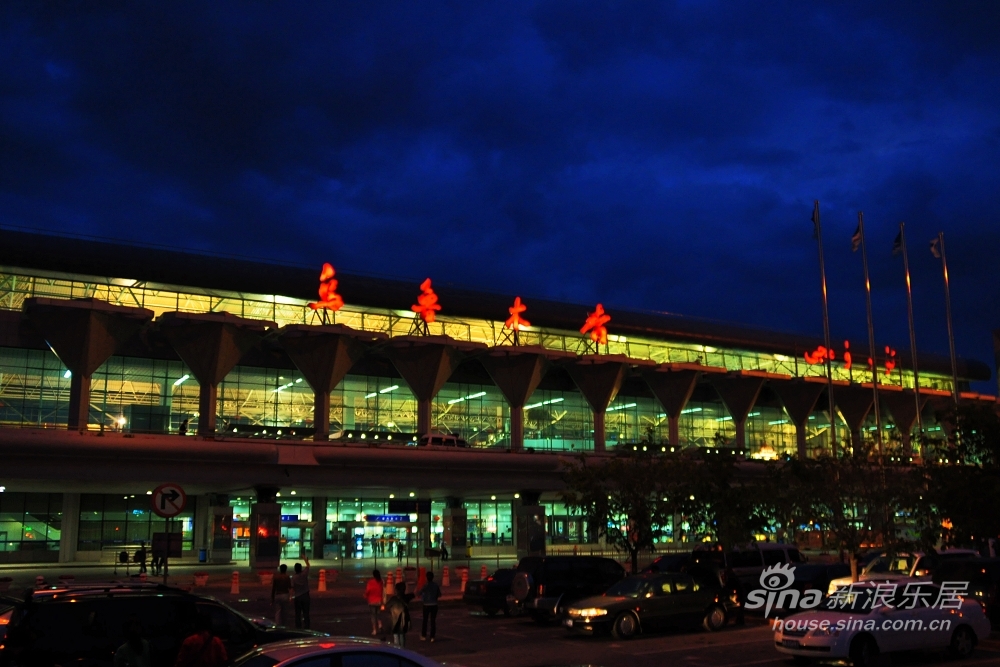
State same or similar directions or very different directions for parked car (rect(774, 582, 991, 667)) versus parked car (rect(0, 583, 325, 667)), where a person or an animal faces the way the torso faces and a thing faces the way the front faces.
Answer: very different directions

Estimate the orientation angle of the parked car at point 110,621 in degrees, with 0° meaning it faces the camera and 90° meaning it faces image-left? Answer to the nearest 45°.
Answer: approximately 270°

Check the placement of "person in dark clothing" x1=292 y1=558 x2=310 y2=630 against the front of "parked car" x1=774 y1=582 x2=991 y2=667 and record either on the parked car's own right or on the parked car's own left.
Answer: on the parked car's own right

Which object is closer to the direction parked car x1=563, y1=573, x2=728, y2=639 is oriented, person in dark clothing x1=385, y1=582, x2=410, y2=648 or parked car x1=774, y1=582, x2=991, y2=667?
the person in dark clothing

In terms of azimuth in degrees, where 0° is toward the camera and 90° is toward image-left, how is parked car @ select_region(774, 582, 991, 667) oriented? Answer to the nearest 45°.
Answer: approximately 45°

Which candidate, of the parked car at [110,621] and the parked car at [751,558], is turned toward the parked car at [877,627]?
the parked car at [110,621]

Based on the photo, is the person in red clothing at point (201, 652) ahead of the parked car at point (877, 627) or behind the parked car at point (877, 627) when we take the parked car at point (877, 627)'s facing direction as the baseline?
ahead

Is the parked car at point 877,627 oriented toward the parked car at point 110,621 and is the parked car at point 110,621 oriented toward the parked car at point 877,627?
yes

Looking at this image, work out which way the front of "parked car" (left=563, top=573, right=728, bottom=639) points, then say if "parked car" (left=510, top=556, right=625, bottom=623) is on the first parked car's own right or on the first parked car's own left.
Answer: on the first parked car's own right

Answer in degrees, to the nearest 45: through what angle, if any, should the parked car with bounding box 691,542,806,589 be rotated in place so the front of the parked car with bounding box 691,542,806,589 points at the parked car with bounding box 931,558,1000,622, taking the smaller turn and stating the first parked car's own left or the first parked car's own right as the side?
approximately 135° to the first parked car's own left

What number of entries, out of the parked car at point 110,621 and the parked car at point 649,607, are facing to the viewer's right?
1

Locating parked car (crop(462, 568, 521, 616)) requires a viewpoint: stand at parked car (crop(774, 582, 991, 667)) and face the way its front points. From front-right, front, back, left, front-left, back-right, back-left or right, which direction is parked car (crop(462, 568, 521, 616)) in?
right

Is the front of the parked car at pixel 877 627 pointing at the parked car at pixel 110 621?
yes

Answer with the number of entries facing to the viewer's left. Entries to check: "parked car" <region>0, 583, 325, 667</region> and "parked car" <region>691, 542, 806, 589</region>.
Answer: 1

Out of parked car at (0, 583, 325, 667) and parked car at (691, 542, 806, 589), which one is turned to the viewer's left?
parked car at (691, 542, 806, 589)
